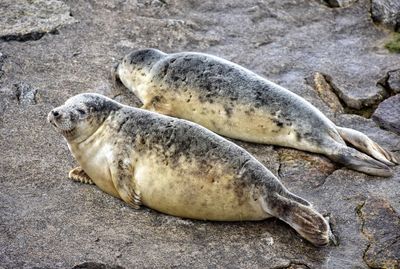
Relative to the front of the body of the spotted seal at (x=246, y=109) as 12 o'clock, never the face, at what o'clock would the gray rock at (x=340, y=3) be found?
The gray rock is roughly at 2 o'clock from the spotted seal.

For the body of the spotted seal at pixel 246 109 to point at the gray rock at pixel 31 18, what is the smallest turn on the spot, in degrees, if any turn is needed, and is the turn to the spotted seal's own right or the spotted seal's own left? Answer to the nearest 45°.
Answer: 0° — it already faces it

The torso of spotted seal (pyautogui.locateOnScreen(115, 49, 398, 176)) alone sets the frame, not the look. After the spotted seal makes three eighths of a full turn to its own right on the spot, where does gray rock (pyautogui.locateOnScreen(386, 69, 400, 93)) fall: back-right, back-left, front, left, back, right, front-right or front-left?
front-left

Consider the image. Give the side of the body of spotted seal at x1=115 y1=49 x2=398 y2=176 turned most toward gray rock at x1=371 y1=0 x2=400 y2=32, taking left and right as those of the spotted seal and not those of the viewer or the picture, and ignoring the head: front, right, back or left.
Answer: right

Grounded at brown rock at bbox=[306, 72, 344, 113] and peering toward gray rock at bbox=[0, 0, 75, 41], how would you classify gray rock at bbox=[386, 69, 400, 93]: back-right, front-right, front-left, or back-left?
back-right

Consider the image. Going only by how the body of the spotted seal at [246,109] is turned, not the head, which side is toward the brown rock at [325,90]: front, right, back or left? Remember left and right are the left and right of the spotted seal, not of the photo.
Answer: right

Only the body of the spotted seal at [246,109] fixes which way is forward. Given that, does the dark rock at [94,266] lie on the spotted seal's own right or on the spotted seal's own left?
on the spotted seal's own left

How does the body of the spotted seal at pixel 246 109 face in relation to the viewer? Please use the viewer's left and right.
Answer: facing away from the viewer and to the left of the viewer
